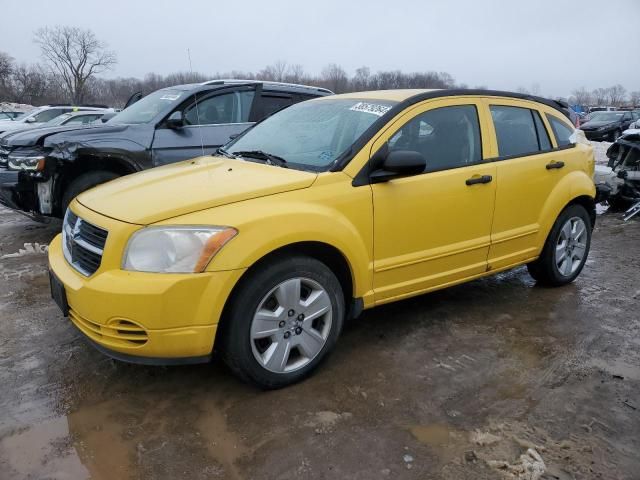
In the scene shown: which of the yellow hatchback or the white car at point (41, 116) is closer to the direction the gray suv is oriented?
the white car

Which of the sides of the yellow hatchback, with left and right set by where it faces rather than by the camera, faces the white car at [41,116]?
right

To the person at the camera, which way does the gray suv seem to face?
facing the viewer and to the left of the viewer

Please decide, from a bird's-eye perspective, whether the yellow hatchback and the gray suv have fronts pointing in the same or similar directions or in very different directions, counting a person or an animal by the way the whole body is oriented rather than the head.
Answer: same or similar directions

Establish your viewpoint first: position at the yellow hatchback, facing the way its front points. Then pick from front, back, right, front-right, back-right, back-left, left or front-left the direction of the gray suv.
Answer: right

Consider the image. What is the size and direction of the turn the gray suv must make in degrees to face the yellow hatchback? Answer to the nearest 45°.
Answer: approximately 45° to its left

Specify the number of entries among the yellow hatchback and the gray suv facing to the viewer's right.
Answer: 0

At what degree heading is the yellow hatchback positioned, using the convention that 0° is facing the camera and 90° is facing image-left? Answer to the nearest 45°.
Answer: approximately 45°
